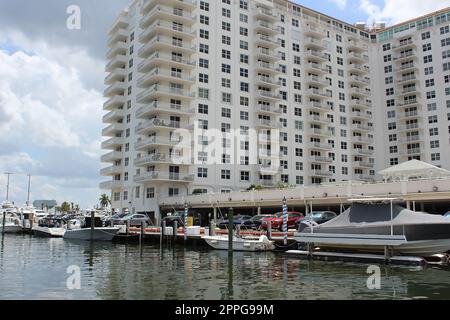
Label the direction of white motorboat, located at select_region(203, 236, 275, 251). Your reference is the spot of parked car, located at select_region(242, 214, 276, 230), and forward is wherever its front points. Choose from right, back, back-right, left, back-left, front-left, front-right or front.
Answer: front-left

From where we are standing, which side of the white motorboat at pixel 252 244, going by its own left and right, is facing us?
left

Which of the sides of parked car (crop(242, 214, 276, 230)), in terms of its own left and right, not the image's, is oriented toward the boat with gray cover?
left

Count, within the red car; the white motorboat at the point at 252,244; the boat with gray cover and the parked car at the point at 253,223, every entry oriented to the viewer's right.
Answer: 1

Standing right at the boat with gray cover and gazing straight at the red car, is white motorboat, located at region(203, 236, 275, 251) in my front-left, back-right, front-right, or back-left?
front-left

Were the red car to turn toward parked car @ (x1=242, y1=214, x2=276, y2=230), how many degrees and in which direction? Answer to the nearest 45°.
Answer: approximately 90° to its right

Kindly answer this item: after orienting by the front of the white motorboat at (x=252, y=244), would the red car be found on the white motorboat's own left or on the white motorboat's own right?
on the white motorboat's own right

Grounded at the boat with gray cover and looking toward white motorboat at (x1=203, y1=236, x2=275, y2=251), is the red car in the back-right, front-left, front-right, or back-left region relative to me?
front-right

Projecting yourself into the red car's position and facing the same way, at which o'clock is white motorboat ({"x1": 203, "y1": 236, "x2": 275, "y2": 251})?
The white motorboat is roughly at 11 o'clock from the red car.

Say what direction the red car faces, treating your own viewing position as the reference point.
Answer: facing the viewer and to the left of the viewer

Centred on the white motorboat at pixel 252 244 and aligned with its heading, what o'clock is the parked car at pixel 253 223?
The parked car is roughly at 3 o'clock from the white motorboat.

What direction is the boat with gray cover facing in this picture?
to the viewer's right

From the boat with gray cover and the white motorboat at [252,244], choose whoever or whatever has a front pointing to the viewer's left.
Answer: the white motorboat
